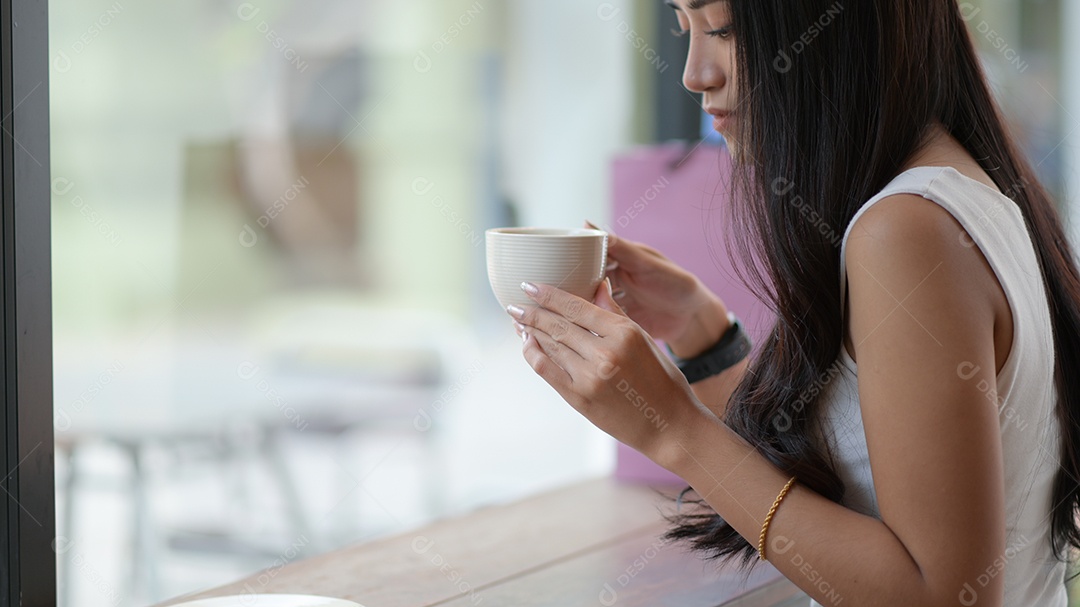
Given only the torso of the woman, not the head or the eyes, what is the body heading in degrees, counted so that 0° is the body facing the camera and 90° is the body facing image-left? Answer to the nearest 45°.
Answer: approximately 90°

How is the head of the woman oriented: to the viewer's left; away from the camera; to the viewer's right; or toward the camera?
to the viewer's left
